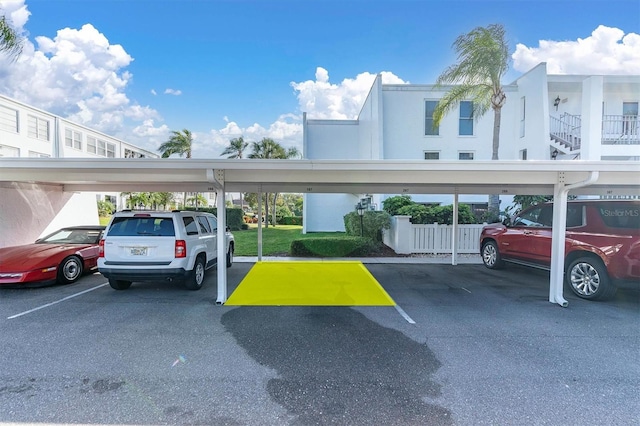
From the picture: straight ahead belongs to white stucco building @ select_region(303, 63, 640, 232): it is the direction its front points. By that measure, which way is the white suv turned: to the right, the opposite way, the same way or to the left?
the opposite way

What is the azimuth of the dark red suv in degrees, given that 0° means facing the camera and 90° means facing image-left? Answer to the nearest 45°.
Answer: approximately 135°

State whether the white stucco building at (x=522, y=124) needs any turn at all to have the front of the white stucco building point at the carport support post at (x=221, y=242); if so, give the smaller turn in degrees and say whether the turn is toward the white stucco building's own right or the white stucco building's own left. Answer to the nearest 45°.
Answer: approximately 45° to the white stucco building's own right

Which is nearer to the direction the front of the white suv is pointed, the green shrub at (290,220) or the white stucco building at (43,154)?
the green shrub

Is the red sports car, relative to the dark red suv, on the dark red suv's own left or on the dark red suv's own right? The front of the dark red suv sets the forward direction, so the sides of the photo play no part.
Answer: on the dark red suv's own left

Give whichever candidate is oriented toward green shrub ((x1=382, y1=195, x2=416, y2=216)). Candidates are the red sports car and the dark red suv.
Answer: the dark red suv

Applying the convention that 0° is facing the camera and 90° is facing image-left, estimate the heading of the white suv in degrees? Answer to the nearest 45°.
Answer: approximately 225°

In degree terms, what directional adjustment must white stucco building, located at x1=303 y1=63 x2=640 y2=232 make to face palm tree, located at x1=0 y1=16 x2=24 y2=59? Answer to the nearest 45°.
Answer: approximately 45° to its right
